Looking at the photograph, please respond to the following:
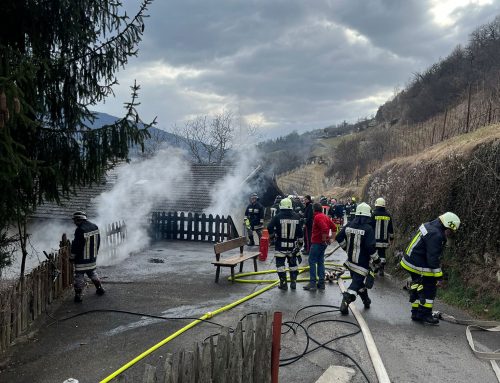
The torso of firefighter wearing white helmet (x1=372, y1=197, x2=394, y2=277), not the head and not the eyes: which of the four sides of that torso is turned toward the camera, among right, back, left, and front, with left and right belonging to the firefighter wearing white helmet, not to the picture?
back

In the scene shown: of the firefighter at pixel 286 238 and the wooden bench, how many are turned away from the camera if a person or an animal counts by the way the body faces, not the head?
1

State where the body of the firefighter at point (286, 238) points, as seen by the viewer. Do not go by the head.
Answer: away from the camera

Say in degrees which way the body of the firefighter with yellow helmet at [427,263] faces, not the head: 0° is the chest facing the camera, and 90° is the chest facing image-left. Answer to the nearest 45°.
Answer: approximately 270°
